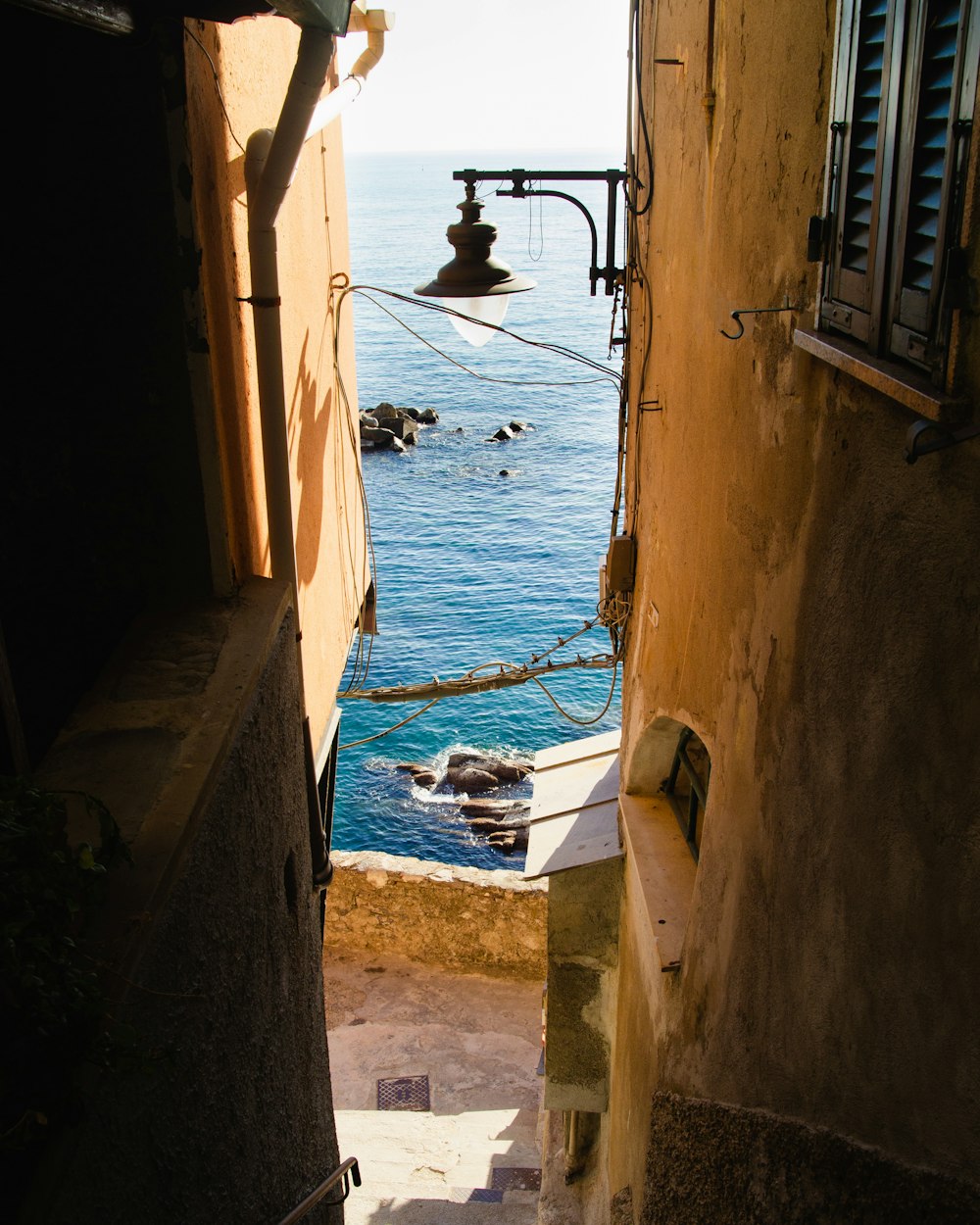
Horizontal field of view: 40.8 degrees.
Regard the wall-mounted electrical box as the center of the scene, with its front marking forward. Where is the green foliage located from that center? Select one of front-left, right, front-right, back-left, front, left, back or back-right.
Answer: left

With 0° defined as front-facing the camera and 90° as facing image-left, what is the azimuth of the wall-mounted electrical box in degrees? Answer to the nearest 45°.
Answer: approximately 90°

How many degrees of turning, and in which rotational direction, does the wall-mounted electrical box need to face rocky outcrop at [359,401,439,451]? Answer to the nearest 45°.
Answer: approximately 90° to its right

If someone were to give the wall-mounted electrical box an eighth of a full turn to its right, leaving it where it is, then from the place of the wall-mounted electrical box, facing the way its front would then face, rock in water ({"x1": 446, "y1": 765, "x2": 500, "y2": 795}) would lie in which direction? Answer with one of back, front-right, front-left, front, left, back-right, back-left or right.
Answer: front-right

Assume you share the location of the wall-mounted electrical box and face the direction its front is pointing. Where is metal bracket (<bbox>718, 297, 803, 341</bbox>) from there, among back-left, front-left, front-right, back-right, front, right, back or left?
left

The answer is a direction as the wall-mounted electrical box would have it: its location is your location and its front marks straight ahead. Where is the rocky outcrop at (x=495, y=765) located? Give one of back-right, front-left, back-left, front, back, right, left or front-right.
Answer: right

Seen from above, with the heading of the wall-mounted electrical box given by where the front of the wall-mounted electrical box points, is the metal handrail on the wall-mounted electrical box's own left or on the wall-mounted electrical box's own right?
on the wall-mounted electrical box's own left
